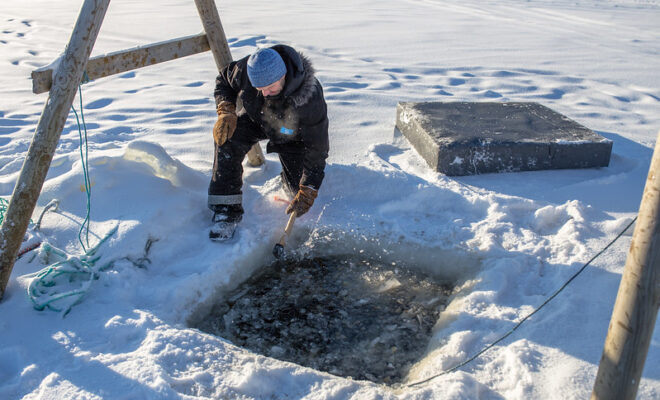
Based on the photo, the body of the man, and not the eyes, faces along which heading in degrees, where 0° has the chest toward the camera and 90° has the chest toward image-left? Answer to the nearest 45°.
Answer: approximately 0°

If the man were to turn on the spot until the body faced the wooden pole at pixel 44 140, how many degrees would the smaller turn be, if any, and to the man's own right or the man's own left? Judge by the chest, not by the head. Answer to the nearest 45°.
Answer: approximately 45° to the man's own right

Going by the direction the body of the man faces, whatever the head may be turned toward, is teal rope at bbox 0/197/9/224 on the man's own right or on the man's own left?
on the man's own right
